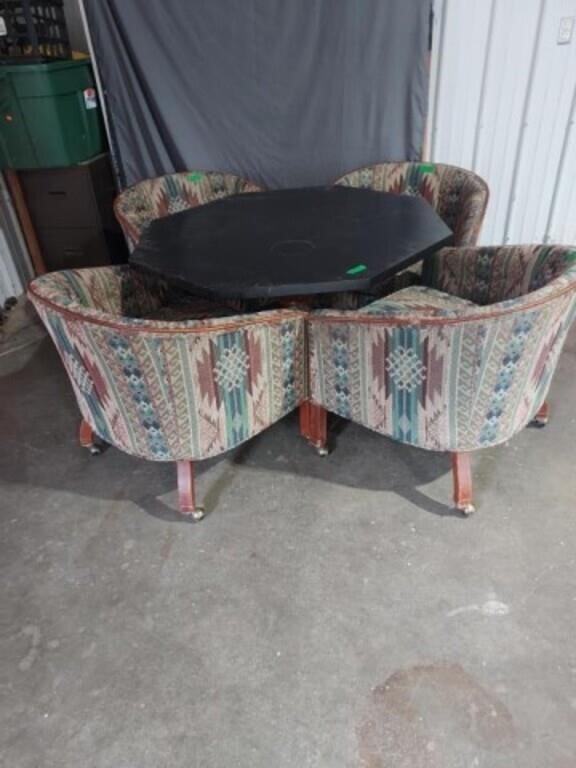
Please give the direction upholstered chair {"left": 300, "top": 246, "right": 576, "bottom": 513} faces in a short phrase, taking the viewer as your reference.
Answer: facing away from the viewer and to the left of the viewer

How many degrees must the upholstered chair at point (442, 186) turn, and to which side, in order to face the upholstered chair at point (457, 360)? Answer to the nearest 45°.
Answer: approximately 45° to its left

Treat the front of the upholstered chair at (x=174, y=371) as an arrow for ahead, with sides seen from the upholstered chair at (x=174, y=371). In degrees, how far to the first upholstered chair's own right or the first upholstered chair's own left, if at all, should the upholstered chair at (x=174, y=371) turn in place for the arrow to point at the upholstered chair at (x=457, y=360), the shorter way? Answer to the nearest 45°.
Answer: approximately 45° to the first upholstered chair's own right

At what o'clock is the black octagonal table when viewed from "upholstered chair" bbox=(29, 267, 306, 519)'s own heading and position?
The black octagonal table is roughly at 12 o'clock from the upholstered chair.

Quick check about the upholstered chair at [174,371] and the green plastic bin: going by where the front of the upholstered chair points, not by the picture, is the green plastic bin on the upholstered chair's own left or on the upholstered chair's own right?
on the upholstered chair's own left

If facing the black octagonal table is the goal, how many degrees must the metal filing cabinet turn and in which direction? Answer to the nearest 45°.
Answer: approximately 45° to its left

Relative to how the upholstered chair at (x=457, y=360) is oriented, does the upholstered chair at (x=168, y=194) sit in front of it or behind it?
in front

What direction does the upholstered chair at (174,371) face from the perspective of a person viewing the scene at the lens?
facing away from the viewer and to the right of the viewer

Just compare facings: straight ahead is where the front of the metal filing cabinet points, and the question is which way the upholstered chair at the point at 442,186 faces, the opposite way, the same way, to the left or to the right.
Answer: to the right

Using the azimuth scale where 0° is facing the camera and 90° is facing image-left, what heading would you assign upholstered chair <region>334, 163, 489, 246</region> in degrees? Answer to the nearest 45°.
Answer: approximately 45°

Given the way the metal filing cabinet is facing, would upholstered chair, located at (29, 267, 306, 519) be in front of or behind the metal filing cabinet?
in front

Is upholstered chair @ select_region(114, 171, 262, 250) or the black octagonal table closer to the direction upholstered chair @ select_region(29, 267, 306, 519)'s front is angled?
the black octagonal table
